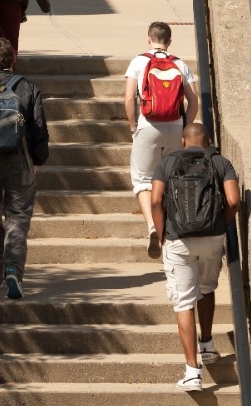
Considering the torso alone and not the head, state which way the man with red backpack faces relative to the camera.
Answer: away from the camera

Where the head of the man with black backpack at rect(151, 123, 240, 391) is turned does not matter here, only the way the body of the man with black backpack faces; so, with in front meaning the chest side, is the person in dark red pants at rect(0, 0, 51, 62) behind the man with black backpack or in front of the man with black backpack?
in front

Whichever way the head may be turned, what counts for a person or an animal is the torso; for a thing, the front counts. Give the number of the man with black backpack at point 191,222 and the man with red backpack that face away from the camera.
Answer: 2

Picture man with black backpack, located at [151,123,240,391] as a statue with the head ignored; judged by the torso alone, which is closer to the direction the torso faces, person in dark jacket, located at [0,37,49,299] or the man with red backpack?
the man with red backpack

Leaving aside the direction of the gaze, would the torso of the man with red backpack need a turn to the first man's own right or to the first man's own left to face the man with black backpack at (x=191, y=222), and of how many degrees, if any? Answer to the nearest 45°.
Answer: approximately 180°

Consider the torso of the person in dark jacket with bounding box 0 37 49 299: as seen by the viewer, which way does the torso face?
away from the camera

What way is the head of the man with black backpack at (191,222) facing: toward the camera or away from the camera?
away from the camera

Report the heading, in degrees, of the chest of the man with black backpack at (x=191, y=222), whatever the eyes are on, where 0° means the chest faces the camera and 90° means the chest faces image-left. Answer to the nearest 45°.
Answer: approximately 180°
